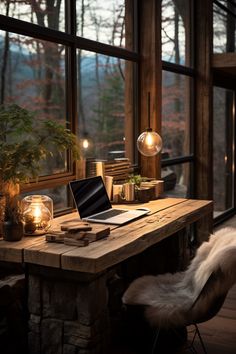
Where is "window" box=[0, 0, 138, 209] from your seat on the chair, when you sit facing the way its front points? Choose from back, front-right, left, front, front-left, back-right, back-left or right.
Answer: front-right

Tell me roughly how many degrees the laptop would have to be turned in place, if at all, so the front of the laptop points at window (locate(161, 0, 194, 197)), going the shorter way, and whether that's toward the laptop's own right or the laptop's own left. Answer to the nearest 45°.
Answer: approximately 135° to the laptop's own left

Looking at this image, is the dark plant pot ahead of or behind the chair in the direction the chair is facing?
ahead

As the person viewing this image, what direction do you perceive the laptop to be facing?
facing the viewer and to the right of the viewer

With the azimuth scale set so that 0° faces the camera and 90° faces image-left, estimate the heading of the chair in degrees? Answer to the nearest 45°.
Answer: approximately 90°

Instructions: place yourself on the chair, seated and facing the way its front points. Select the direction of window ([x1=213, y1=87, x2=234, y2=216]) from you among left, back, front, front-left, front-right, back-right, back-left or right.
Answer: right

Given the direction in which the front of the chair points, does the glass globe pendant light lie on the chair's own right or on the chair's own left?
on the chair's own right

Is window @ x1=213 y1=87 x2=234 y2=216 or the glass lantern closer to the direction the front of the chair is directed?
the glass lantern

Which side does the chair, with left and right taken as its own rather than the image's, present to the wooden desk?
front

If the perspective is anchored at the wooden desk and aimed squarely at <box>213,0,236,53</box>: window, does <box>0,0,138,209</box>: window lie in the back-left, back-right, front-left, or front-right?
front-left

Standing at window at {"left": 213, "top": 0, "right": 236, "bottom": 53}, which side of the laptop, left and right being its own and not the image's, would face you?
left

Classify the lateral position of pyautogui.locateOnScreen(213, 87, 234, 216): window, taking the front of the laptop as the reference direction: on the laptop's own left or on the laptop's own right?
on the laptop's own left

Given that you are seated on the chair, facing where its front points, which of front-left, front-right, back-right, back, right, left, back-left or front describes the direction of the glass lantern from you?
front

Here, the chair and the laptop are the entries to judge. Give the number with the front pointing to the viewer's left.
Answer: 1

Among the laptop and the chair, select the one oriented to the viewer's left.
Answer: the chair

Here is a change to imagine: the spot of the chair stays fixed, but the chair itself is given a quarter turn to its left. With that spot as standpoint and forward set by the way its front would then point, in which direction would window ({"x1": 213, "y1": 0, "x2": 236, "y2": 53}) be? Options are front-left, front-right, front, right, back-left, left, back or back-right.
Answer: back
